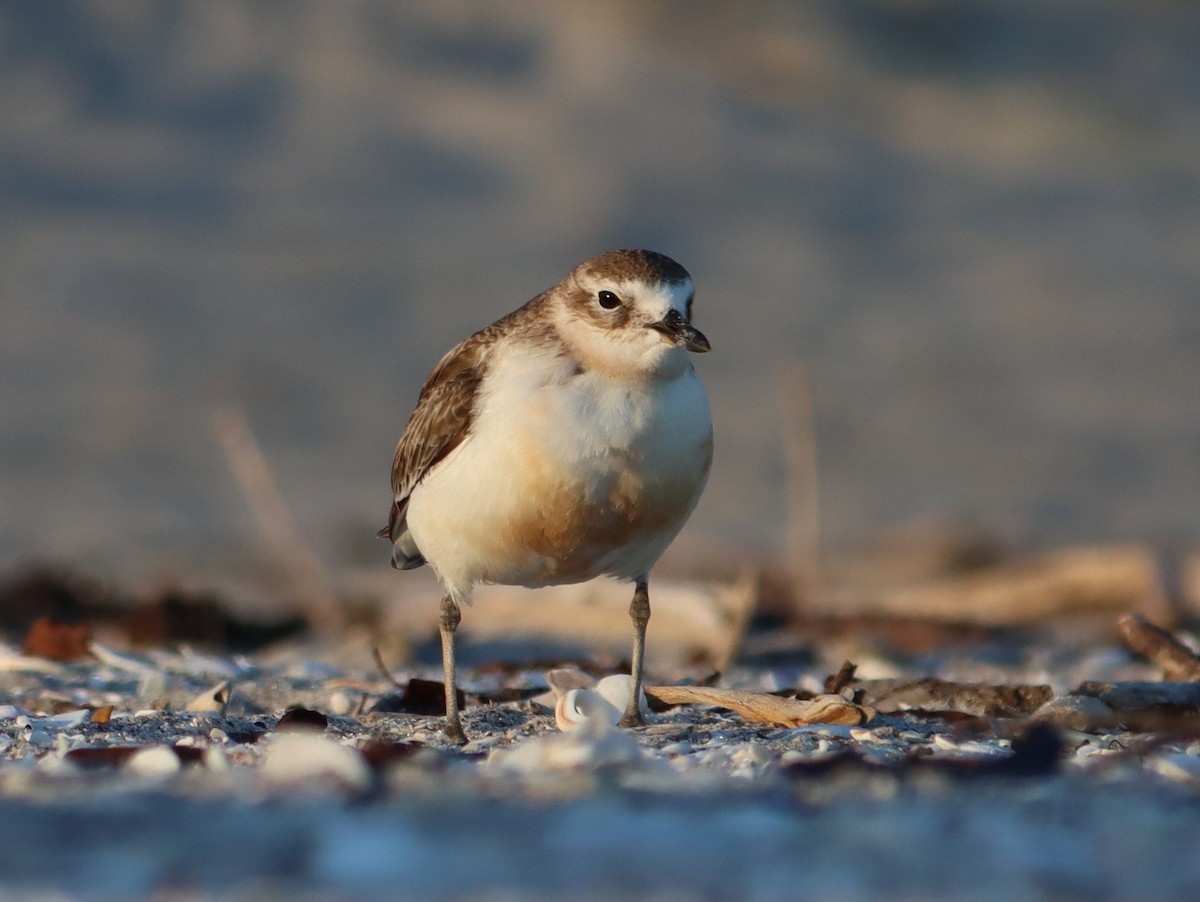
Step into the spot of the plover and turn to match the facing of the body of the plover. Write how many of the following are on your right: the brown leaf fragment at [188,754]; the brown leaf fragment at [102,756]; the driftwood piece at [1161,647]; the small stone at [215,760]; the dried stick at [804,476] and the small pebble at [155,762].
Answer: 4

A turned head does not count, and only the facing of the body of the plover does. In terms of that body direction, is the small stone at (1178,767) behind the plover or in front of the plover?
in front

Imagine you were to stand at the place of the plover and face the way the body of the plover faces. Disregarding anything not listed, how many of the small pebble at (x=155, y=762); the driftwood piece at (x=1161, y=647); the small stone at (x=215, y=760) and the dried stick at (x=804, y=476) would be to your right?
2

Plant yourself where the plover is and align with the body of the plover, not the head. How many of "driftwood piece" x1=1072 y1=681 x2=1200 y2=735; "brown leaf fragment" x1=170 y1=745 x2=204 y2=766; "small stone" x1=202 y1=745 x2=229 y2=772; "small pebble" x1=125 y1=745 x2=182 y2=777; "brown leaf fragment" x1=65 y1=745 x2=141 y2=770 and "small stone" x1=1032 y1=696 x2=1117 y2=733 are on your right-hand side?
4

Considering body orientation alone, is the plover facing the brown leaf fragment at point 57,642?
no

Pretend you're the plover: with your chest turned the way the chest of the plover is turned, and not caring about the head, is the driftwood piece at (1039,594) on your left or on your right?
on your left

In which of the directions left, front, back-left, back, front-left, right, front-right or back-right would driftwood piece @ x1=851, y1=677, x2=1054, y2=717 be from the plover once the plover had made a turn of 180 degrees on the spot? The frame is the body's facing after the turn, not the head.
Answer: back-right

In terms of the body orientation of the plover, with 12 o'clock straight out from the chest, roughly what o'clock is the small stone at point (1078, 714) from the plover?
The small stone is roughly at 11 o'clock from the plover.

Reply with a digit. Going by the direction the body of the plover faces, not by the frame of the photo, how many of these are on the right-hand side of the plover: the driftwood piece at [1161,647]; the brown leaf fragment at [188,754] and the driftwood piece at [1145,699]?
1

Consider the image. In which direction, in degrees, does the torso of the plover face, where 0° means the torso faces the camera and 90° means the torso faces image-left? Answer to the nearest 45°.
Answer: approximately 315°

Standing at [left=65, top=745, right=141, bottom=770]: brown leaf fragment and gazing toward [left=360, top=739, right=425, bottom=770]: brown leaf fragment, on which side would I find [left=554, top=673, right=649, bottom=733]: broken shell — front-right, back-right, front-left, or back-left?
front-left

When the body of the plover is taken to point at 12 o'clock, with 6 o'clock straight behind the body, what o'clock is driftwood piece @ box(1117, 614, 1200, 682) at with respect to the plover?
The driftwood piece is roughly at 10 o'clock from the plover.

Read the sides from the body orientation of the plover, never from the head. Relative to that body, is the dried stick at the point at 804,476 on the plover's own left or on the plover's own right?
on the plover's own left

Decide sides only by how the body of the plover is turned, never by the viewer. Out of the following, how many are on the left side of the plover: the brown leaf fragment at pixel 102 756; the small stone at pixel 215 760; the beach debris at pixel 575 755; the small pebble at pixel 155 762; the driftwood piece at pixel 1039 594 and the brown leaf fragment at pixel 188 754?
1

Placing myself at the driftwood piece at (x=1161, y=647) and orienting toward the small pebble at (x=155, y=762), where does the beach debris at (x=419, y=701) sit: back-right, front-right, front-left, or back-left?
front-right

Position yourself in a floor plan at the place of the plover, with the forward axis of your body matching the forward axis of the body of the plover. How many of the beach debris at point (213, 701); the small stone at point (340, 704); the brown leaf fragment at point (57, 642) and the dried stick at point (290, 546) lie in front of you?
0

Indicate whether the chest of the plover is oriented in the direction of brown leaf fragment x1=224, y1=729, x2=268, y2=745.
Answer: no

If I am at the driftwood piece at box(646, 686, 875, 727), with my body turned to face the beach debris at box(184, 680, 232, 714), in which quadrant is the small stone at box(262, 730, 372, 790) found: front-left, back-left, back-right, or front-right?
front-left

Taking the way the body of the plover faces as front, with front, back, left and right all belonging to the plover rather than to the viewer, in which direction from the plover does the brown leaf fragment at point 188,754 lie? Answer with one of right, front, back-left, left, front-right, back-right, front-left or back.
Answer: right
